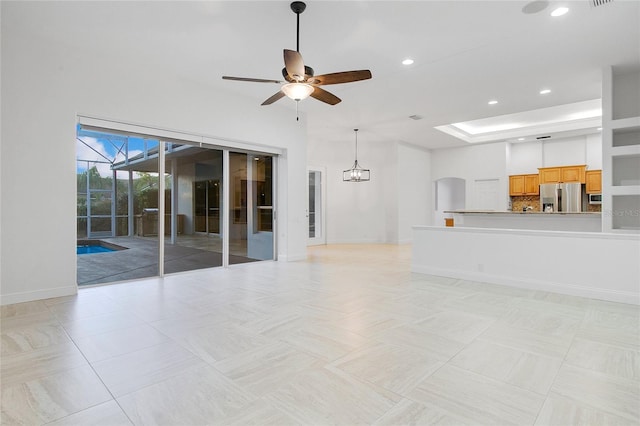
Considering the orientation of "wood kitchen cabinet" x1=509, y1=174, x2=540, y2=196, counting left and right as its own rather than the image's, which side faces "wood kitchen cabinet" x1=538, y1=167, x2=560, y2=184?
left

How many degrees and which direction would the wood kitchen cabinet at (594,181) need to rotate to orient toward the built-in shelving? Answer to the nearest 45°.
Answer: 0° — it already faces it

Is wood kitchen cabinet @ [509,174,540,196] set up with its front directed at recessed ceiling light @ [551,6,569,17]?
yes

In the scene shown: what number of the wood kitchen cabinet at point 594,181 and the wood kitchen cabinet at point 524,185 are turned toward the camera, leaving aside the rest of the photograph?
2

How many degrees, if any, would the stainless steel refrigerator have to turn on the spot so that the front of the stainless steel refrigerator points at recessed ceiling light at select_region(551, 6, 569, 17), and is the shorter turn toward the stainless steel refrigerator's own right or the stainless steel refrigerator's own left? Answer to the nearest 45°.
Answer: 0° — it already faces it

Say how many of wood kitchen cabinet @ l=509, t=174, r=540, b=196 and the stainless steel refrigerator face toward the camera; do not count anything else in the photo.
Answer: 2
